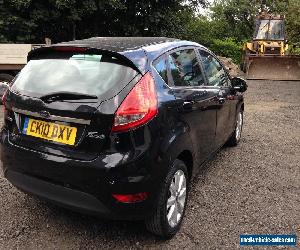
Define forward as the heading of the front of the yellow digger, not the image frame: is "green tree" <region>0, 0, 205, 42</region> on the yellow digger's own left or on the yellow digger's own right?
on the yellow digger's own right

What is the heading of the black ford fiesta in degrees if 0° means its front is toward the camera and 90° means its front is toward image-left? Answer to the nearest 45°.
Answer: approximately 225°

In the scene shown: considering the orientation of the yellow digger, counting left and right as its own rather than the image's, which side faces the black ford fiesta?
front

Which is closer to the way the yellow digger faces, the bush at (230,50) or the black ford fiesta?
the black ford fiesta

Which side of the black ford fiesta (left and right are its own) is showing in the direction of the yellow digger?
front

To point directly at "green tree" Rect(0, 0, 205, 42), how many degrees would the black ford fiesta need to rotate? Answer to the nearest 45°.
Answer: approximately 45° to its left

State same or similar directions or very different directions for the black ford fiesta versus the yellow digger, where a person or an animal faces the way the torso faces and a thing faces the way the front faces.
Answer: very different directions

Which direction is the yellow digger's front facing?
toward the camera

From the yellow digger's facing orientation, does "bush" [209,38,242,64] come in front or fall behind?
behind

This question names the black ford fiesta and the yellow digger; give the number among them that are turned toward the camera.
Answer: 1

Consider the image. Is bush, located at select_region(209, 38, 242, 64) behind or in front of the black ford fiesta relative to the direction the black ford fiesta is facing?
in front
